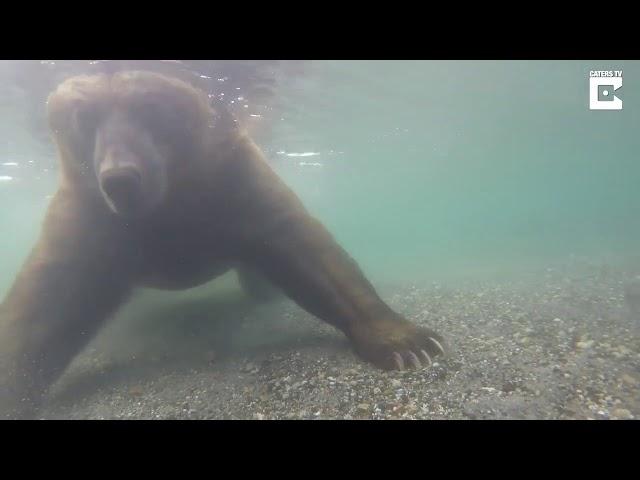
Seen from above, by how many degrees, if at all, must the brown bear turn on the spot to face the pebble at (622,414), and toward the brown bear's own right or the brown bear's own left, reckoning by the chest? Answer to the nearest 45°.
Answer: approximately 45° to the brown bear's own left

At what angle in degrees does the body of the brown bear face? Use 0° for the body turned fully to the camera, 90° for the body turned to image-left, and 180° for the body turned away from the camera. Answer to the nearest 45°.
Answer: approximately 0°
